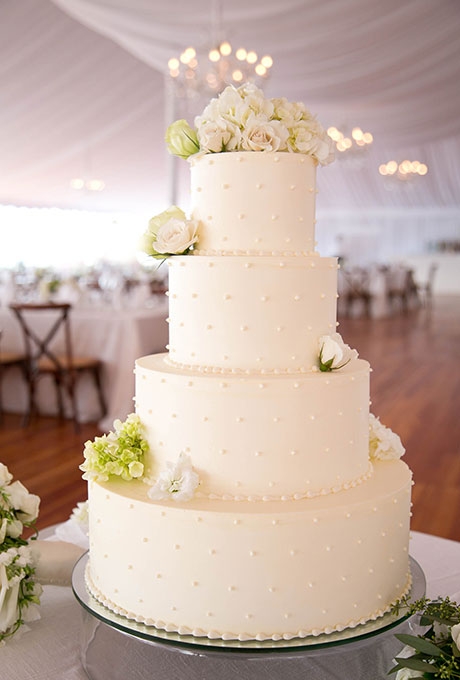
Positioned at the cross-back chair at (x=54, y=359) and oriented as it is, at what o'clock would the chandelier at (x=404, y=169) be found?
The chandelier is roughly at 12 o'clock from the cross-back chair.

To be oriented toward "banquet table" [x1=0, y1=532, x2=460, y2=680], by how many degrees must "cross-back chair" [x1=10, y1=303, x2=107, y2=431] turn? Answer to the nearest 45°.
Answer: approximately 135° to its right

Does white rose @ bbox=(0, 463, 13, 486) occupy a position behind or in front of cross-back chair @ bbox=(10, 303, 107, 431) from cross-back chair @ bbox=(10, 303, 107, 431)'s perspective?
behind

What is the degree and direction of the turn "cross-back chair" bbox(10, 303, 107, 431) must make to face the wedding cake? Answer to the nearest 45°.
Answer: approximately 135° to its right

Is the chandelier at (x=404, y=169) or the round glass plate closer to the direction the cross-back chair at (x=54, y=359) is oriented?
the chandelier

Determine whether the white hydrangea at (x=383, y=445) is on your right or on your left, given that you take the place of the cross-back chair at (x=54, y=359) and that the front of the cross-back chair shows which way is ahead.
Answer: on your right

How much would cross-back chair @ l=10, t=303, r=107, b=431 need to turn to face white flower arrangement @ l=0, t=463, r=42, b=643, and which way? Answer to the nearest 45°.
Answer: approximately 135° to its right

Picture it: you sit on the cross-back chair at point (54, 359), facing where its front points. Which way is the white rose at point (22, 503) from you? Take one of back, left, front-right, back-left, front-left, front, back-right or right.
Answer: back-right

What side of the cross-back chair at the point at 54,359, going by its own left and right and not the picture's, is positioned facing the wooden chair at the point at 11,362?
left

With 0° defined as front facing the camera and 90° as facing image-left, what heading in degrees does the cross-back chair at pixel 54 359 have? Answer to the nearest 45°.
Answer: approximately 225°

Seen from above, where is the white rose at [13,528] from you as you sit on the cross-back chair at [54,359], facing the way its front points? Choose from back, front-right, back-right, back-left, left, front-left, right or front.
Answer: back-right

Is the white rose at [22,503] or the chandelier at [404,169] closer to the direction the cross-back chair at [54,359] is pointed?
the chandelier

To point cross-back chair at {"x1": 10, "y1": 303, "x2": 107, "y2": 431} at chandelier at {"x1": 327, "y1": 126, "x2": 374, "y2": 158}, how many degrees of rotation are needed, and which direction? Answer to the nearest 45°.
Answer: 0° — it already faces it
